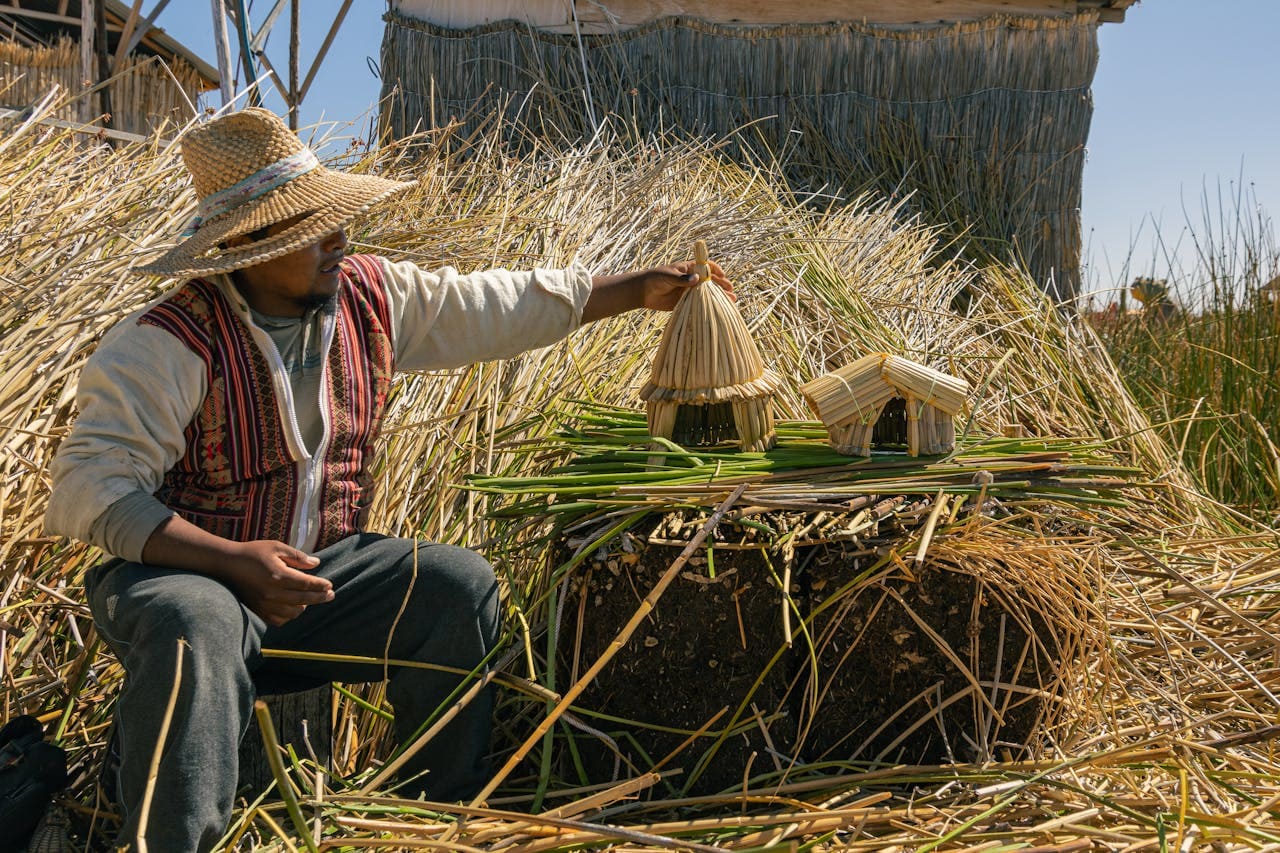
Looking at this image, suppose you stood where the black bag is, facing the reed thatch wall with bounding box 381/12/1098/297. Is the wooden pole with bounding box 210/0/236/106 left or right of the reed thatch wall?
left

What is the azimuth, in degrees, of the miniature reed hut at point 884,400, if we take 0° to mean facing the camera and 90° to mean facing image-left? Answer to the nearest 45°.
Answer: approximately 0°

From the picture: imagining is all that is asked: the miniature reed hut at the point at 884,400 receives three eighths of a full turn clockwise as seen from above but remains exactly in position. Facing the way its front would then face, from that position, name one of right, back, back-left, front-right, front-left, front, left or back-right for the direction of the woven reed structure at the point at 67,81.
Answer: front

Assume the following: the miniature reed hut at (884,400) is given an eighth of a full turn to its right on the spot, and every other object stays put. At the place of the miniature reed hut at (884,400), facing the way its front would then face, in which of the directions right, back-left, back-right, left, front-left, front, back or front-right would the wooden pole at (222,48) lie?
right

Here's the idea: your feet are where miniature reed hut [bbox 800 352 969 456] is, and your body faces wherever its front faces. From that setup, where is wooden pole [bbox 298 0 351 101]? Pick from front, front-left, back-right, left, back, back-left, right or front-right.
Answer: back-right

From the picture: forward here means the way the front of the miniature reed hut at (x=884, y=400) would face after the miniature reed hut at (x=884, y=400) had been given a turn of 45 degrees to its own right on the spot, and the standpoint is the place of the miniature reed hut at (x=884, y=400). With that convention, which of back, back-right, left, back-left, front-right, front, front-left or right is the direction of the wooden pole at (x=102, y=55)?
right

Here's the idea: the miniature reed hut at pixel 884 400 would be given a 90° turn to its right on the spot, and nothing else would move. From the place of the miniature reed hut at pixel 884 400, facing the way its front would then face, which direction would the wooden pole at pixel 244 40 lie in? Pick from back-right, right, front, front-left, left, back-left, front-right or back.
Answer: front-right
